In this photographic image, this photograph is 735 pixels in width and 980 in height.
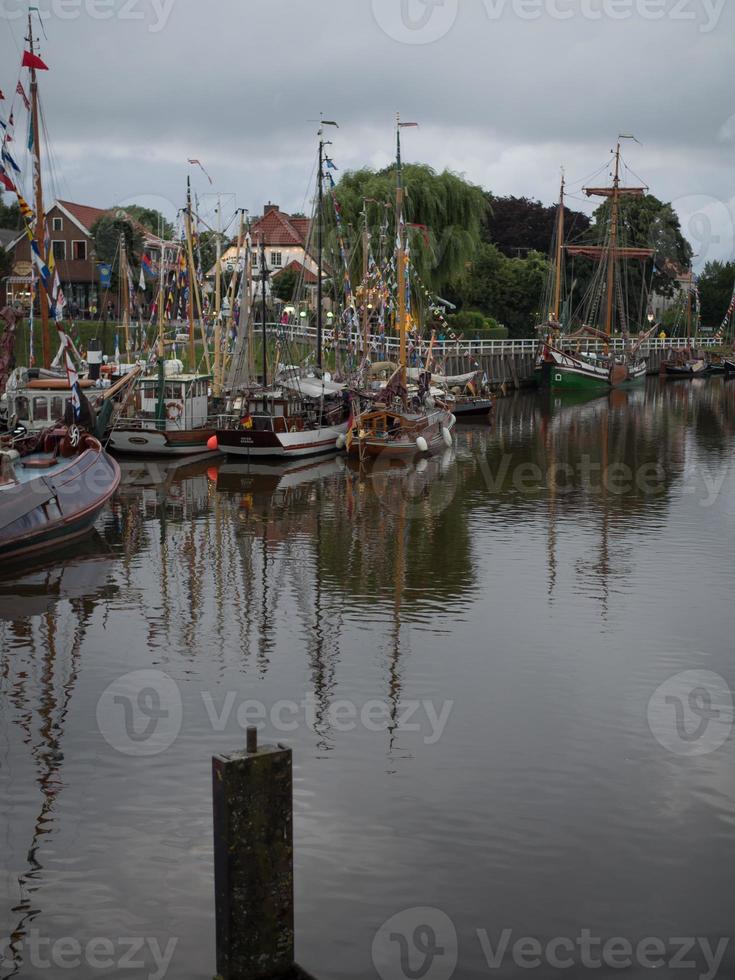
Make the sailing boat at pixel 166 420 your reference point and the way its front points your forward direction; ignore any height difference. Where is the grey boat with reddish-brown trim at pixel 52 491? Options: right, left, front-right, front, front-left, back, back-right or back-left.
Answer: back-right

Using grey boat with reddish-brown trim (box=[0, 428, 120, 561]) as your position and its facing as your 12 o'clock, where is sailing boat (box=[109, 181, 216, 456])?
The sailing boat is roughly at 11 o'clock from the grey boat with reddish-brown trim.

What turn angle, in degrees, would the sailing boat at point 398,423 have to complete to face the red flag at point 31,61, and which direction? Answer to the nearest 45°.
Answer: approximately 180°

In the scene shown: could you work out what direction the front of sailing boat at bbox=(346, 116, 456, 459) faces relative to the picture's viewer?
facing away from the viewer and to the right of the viewer

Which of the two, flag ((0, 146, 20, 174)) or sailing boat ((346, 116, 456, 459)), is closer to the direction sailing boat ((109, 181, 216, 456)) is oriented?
the sailing boat

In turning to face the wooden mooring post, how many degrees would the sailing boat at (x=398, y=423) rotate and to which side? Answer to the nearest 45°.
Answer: approximately 135° to its right

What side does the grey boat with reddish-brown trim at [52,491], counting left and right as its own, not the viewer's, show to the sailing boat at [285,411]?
front

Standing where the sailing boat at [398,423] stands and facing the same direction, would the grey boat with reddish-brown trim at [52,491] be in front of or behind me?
behind

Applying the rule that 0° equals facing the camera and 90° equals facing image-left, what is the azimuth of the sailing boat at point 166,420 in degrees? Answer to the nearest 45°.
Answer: approximately 225°

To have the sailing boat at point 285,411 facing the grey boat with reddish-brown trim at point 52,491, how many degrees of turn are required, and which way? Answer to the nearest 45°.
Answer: approximately 135° to its right

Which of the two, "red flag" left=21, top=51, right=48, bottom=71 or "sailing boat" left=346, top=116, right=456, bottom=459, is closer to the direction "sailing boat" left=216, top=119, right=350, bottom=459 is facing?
the sailing boat
